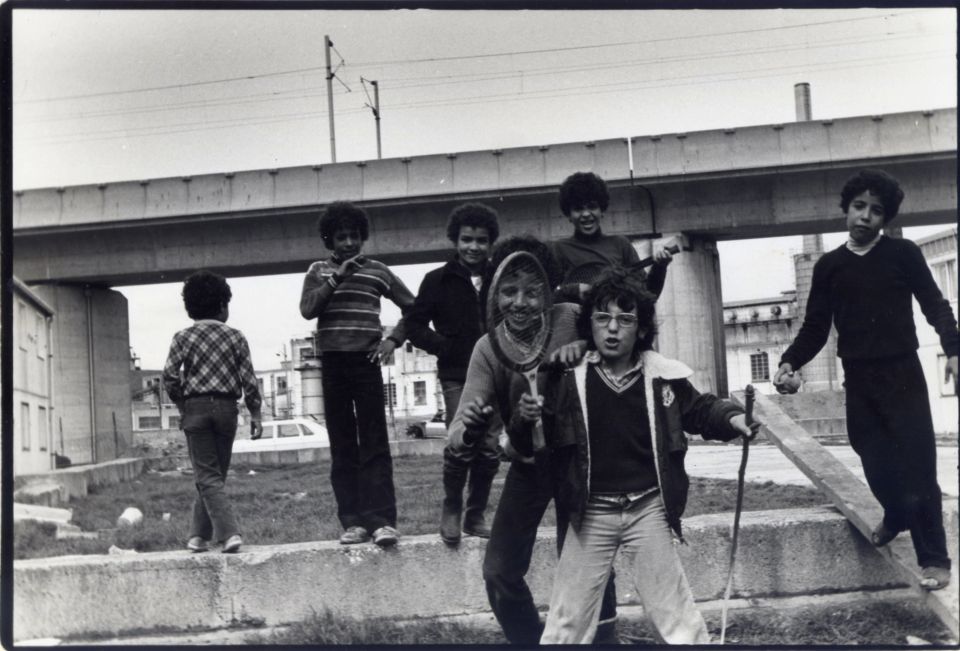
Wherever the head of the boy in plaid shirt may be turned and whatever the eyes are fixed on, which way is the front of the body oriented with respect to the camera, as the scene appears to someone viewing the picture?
away from the camera

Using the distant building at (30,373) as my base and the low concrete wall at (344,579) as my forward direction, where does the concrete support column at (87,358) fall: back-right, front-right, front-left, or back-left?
back-left

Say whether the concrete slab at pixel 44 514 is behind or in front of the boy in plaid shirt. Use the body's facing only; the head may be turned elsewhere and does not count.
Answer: in front

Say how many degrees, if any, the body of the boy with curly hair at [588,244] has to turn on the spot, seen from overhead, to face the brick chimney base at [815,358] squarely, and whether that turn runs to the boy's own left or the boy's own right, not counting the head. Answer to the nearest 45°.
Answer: approximately 180°

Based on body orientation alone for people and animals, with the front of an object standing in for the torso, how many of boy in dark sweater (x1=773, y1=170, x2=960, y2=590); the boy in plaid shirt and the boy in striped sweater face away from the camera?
1

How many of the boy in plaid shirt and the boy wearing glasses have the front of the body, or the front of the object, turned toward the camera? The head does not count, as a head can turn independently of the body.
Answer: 1

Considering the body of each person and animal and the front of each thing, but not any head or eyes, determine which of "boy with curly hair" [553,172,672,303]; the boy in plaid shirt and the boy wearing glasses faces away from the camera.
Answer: the boy in plaid shirt

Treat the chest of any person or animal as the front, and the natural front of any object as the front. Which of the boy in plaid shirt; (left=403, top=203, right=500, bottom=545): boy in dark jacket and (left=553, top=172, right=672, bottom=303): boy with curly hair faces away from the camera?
the boy in plaid shirt

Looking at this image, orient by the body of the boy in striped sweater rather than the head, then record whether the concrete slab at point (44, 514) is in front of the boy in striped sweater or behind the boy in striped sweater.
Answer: behind
